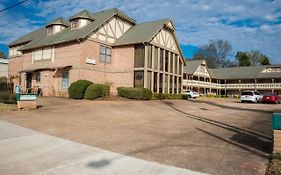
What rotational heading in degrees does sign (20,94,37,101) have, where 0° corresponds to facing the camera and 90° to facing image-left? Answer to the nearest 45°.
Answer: approximately 0°

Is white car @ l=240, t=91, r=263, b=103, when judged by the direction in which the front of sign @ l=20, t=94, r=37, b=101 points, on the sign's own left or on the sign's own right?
on the sign's own left
